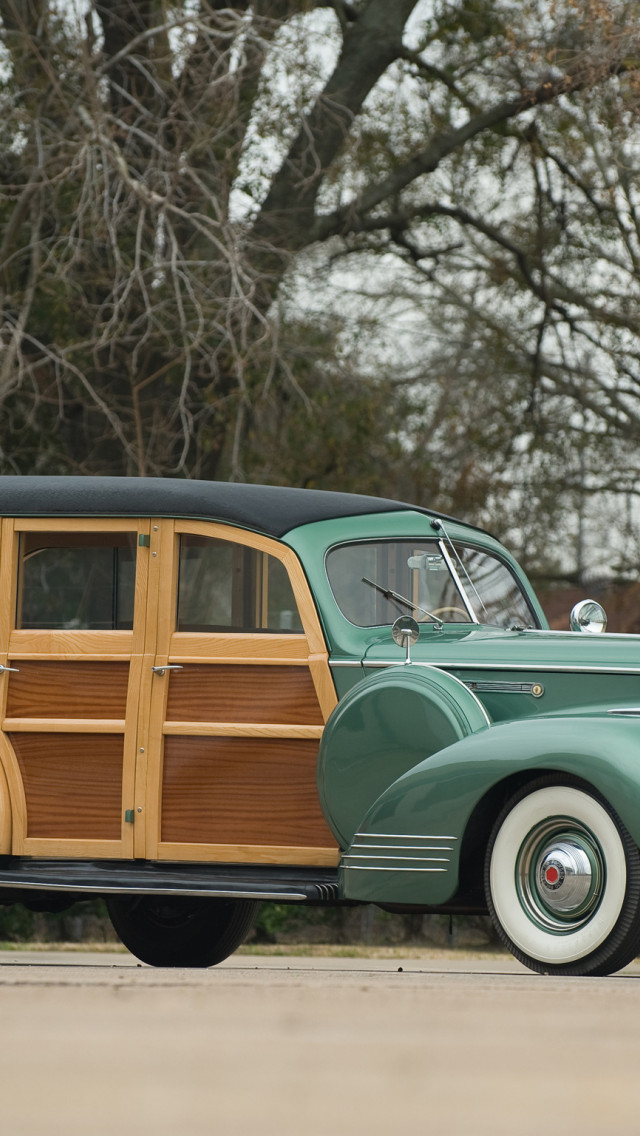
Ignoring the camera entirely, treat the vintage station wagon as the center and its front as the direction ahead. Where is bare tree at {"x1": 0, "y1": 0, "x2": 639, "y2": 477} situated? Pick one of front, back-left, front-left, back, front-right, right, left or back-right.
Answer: back-left

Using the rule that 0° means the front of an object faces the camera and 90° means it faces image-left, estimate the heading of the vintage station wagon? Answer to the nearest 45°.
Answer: approximately 315°
